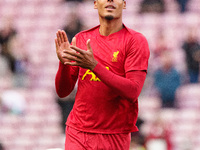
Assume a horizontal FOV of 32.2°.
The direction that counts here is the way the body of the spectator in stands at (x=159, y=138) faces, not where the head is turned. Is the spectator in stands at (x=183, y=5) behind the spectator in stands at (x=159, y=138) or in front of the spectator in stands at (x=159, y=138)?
behind

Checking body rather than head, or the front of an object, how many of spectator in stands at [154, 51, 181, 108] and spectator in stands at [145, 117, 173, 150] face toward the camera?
2

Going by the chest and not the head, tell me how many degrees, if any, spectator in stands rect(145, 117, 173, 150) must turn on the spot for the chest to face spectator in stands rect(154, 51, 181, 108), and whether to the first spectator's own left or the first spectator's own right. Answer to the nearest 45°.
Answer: approximately 180°

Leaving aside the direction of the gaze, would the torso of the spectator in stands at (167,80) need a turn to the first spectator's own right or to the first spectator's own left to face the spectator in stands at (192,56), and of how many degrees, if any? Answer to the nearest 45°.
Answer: approximately 135° to the first spectator's own left

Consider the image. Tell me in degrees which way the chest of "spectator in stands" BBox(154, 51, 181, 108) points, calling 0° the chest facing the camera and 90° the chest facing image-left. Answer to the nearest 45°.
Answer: approximately 0°

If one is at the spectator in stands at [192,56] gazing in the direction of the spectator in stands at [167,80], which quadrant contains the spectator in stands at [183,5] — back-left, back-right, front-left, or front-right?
back-right

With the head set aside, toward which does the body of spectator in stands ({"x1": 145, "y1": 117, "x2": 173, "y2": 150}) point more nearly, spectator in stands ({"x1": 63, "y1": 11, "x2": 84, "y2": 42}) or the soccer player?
the soccer player

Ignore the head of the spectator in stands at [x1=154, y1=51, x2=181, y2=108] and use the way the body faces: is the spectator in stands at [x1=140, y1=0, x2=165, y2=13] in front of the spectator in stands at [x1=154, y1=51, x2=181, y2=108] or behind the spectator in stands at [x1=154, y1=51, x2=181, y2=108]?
behind

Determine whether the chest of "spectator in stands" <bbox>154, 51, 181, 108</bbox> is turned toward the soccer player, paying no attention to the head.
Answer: yes

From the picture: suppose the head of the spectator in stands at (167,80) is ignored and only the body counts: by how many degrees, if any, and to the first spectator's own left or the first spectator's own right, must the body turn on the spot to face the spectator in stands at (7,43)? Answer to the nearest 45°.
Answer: approximately 90° to the first spectator's own right

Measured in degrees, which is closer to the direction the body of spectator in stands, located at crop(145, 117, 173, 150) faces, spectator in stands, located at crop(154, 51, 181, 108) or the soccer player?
the soccer player
